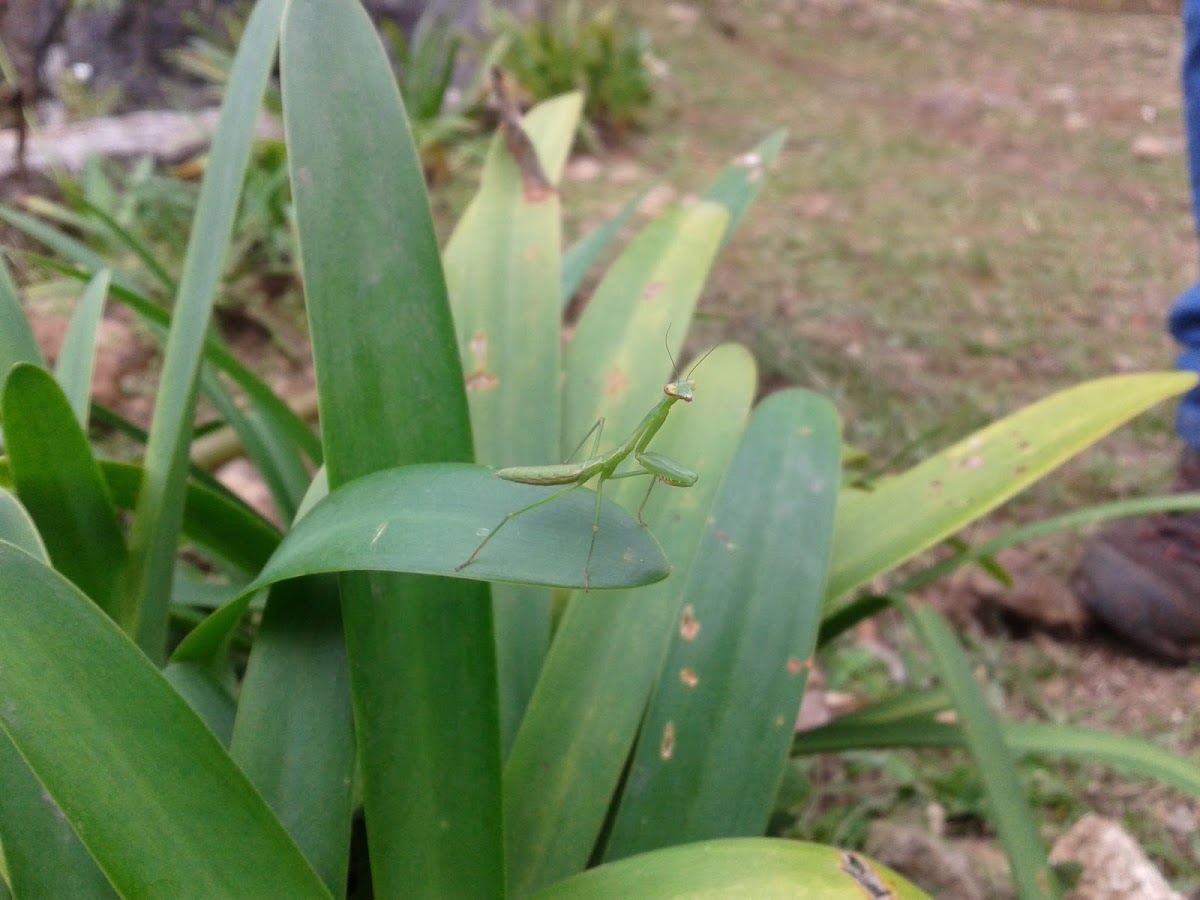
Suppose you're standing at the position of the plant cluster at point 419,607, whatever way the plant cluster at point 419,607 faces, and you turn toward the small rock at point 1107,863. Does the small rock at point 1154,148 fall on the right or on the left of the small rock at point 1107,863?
left

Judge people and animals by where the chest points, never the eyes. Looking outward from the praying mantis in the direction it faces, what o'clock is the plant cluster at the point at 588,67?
The plant cluster is roughly at 9 o'clock from the praying mantis.

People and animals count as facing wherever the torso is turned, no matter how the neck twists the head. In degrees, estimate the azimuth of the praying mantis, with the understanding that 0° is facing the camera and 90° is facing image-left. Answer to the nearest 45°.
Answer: approximately 270°
